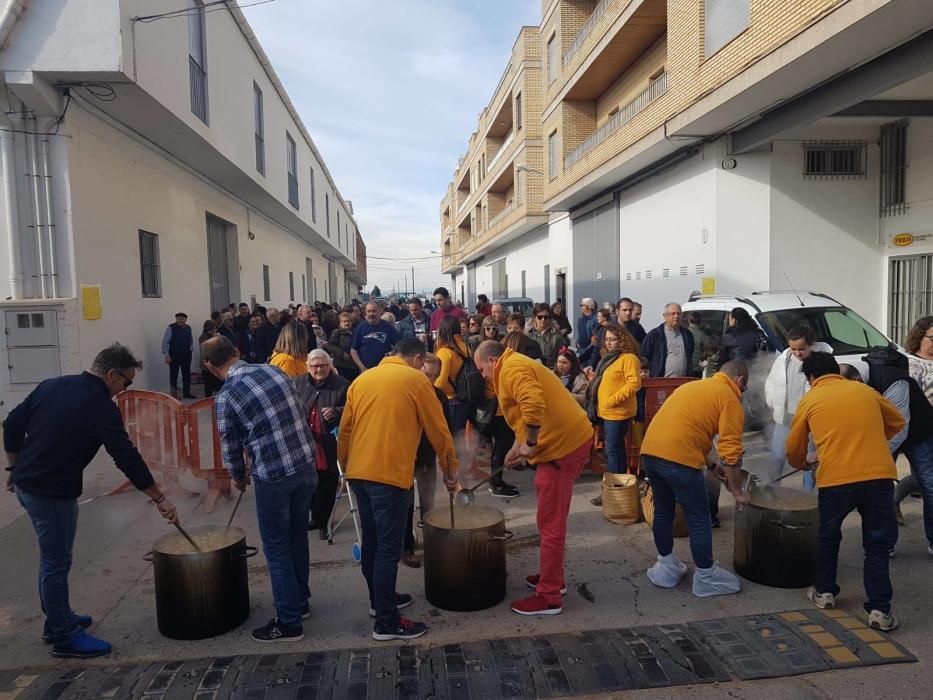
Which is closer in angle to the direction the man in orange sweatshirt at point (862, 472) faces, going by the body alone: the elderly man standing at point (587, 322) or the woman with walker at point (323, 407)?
the elderly man standing

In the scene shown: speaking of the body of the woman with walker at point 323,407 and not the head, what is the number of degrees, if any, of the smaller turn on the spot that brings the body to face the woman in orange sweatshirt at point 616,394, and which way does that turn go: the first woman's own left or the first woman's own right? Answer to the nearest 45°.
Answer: approximately 90° to the first woman's own left

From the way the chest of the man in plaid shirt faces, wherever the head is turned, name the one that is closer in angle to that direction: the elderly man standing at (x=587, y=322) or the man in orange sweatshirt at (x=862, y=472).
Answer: the elderly man standing

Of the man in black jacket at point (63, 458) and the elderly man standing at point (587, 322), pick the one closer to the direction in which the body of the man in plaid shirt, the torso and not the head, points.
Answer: the man in black jacket

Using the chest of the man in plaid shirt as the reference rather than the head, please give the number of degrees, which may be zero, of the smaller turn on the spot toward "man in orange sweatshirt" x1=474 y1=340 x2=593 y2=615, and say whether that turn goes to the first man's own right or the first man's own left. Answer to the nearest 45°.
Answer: approximately 135° to the first man's own right

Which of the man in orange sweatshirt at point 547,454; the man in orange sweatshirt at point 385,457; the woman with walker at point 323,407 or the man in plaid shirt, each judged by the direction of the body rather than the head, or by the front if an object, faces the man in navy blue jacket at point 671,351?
the man in orange sweatshirt at point 385,457

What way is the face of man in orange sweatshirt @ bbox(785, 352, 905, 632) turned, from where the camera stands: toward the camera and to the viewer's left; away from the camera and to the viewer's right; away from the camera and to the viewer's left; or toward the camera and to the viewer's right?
away from the camera and to the viewer's left

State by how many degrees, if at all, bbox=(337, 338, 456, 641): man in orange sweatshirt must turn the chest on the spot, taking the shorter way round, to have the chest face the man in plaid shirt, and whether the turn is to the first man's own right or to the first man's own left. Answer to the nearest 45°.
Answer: approximately 135° to the first man's own left

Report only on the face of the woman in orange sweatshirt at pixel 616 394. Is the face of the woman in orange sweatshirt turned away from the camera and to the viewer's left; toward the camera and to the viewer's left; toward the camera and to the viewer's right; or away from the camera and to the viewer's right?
toward the camera and to the viewer's left

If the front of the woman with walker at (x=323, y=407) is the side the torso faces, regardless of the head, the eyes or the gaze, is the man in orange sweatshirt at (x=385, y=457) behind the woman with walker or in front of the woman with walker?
in front

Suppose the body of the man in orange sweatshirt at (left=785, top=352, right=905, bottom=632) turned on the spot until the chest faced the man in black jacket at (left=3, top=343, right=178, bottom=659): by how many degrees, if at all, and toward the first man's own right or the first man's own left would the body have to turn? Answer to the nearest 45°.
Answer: approximately 90° to the first man's own left

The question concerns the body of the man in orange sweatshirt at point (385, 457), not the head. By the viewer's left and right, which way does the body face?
facing away from the viewer and to the right of the viewer
